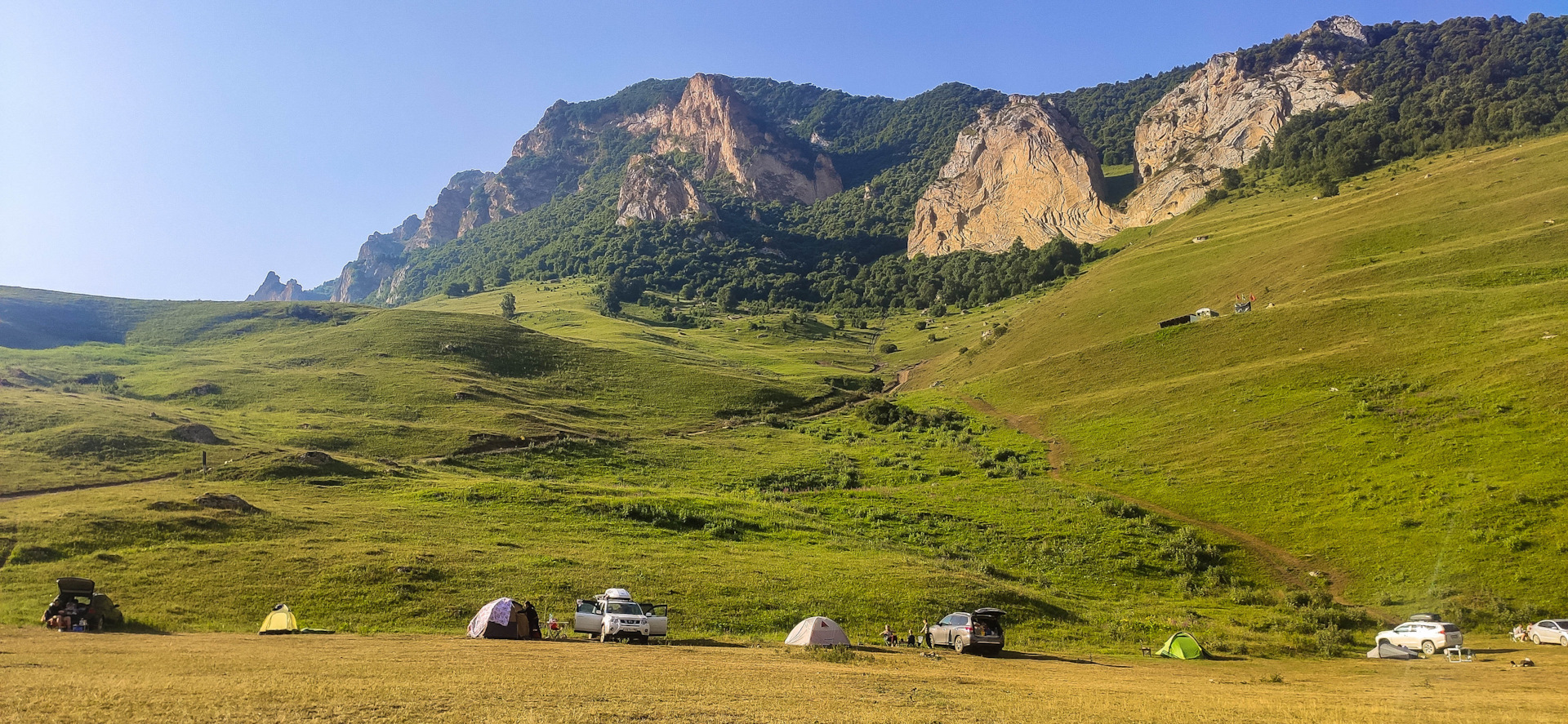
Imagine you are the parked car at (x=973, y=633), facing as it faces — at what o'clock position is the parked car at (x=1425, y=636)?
the parked car at (x=1425, y=636) is roughly at 4 o'clock from the parked car at (x=973, y=633).

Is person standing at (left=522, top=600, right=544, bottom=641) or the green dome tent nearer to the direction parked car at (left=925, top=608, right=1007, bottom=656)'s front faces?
the person standing

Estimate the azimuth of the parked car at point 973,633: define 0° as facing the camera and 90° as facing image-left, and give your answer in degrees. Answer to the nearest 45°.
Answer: approximately 135°

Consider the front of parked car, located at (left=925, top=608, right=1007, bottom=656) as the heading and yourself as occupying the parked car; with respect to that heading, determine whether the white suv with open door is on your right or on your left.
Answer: on your left

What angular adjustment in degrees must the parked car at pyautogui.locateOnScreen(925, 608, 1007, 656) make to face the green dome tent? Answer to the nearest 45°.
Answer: approximately 135° to its right

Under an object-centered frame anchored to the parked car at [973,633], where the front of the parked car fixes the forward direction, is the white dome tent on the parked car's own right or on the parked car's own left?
on the parked car's own left

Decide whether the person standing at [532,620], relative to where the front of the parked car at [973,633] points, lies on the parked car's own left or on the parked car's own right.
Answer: on the parked car's own left

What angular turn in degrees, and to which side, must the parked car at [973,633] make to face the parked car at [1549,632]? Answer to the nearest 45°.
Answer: approximately 135° to its right
